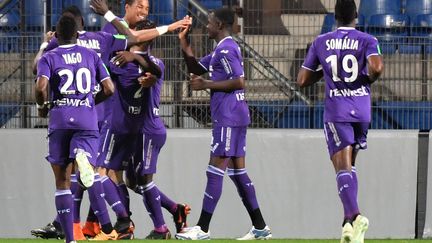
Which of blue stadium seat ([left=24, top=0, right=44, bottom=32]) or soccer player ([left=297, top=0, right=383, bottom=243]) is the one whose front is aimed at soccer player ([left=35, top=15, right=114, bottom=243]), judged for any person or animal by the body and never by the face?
the blue stadium seat

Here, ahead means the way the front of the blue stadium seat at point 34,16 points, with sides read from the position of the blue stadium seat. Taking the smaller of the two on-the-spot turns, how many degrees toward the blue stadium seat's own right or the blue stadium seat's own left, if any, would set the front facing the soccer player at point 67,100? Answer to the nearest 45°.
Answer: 0° — it already faces them

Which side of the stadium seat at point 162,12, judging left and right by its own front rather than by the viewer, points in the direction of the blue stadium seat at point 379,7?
left

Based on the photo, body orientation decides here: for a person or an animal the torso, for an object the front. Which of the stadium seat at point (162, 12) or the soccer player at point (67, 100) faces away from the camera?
the soccer player

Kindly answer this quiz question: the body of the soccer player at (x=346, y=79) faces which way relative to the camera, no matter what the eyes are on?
away from the camera

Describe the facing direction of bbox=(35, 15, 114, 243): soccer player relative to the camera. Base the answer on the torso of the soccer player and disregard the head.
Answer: away from the camera

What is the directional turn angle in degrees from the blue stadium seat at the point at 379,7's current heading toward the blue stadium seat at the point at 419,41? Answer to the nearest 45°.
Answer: approximately 45° to its left

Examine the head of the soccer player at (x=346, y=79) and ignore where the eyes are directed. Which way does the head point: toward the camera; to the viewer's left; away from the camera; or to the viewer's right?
away from the camera

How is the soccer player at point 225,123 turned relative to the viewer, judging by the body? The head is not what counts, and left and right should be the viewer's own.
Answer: facing to the left of the viewer
